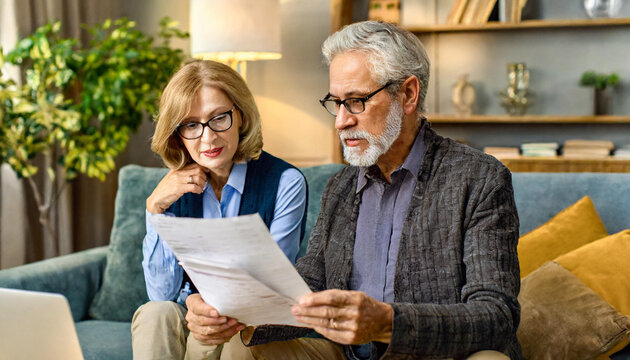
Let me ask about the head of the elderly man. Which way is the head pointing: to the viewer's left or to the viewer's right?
to the viewer's left

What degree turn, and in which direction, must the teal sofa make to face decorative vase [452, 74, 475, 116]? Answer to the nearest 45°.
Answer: approximately 135° to its left

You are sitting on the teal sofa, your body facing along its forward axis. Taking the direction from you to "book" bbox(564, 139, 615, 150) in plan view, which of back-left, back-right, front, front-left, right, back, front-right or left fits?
back-left

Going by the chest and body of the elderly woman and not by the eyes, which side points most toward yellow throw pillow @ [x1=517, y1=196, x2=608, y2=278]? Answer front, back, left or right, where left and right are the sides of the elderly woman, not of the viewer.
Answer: left

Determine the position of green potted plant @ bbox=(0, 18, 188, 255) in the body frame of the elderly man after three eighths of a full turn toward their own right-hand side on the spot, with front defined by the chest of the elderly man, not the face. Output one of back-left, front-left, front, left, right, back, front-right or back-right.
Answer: front-left

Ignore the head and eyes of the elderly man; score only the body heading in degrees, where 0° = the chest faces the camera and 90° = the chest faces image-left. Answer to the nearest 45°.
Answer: approximately 45°

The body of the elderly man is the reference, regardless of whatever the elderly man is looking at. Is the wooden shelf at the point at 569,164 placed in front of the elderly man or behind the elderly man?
behind

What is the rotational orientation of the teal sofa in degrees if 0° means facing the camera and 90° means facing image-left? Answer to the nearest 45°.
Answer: approximately 0°

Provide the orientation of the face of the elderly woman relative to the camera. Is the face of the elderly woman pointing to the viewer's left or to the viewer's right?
to the viewer's right

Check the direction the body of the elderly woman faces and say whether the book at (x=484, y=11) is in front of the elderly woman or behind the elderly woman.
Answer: behind

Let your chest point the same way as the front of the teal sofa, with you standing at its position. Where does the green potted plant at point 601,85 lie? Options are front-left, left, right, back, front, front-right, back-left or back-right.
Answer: back-left

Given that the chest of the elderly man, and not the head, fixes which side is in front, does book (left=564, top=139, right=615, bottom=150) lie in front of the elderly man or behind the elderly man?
behind
